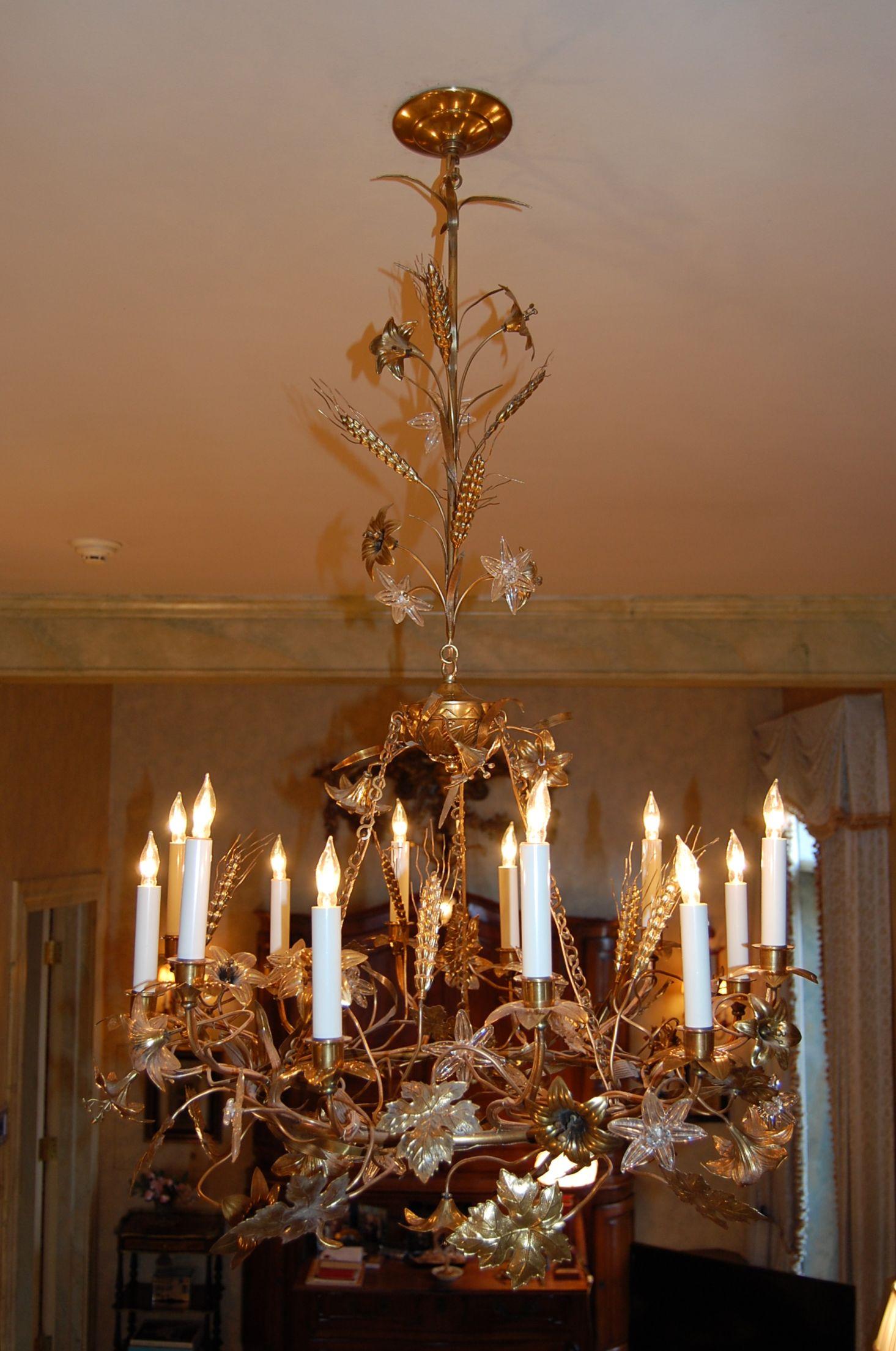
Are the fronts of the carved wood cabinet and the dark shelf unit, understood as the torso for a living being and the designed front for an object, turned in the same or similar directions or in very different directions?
same or similar directions

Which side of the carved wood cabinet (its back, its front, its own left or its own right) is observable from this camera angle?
front

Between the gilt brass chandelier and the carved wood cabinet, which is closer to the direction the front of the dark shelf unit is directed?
the gilt brass chandelier

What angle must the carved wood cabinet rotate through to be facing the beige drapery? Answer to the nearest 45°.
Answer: approximately 45° to its left

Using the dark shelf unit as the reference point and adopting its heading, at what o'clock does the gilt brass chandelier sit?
The gilt brass chandelier is roughly at 12 o'clock from the dark shelf unit.

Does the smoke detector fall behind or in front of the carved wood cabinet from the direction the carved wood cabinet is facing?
in front

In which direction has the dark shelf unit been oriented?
toward the camera

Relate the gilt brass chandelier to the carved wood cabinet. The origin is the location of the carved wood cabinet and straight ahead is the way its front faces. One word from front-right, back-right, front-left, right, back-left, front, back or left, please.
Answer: front

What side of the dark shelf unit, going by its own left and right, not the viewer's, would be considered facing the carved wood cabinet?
left

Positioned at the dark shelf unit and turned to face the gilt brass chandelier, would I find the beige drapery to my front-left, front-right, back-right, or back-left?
front-left
